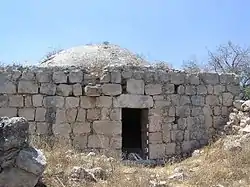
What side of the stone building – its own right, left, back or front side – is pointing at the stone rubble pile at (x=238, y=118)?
left

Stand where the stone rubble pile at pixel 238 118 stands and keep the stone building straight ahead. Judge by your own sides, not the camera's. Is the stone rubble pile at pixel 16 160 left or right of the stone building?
left

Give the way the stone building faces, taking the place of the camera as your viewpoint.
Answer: facing the viewer

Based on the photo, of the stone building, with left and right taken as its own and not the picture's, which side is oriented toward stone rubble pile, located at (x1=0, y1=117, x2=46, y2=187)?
front

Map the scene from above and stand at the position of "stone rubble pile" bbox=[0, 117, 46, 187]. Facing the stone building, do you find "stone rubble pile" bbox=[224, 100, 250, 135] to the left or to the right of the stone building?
right
